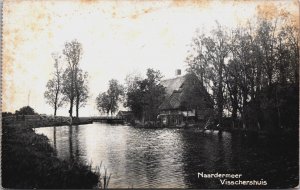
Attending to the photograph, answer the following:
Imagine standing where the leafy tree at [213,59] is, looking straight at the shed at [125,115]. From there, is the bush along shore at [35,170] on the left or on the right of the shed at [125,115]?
left

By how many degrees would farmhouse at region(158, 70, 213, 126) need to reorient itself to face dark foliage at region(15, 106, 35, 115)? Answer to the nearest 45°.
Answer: approximately 90° to its right

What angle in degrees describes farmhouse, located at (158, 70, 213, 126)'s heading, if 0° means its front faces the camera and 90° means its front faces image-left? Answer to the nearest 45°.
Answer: approximately 45°

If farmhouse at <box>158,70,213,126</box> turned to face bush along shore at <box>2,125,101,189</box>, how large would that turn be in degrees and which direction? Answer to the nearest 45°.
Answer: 0° — it already faces it
